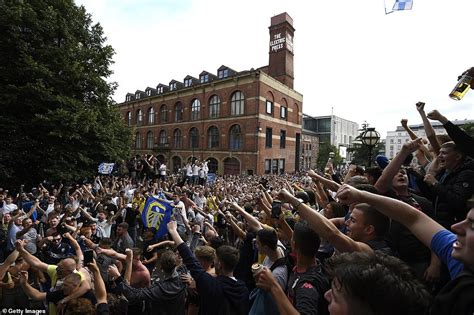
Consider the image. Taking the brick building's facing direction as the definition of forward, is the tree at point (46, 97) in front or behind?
in front

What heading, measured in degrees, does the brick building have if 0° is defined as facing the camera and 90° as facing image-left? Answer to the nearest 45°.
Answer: approximately 45°

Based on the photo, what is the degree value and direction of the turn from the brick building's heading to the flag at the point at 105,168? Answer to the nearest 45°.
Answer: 0° — it already faces it
